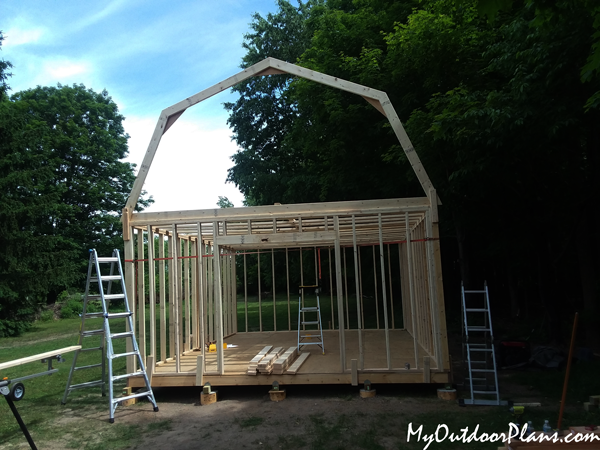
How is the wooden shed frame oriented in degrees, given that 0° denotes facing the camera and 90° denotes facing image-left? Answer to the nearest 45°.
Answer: approximately 0°

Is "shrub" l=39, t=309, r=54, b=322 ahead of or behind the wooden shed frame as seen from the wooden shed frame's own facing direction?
behind

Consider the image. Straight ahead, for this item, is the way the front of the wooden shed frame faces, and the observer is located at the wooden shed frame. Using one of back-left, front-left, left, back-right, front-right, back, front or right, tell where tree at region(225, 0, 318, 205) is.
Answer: back

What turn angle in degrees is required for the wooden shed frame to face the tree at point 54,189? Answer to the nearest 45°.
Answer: approximately 135° to its right
